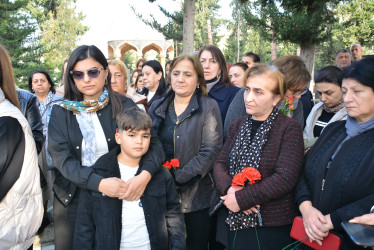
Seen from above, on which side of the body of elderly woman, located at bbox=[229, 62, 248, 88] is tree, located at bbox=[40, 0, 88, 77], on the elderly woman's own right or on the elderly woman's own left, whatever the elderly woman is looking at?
on the elderly woman's own right

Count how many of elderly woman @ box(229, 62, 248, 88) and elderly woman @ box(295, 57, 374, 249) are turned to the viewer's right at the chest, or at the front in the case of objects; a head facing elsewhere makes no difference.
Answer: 0

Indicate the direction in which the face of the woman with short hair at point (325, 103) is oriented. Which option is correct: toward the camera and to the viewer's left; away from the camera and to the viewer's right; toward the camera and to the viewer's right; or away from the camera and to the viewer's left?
toward the camera and to the viewer's left

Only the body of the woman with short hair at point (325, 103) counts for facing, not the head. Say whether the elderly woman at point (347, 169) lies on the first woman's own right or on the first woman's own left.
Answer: on the first woman's own left

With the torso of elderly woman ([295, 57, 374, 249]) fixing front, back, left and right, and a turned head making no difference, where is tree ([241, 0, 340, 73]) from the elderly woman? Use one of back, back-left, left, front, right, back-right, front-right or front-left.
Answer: back-right

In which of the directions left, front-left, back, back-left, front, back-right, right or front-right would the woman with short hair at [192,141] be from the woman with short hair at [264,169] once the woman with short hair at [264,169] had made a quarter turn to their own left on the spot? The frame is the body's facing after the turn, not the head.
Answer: back

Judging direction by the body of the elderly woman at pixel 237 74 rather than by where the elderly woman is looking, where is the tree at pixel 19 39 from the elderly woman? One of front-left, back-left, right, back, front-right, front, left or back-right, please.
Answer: right

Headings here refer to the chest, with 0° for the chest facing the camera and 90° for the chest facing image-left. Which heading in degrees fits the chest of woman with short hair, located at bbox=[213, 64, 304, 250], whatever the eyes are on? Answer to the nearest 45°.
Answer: approximately 45°

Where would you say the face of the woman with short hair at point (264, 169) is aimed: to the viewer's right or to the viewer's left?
to the viewer's left

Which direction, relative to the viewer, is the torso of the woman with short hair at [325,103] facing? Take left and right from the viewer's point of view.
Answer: facing the viewer and to the left of the viewer

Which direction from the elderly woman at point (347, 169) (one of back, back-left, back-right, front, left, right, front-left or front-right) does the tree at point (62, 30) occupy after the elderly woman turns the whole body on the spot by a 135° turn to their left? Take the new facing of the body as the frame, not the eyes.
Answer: back-left
